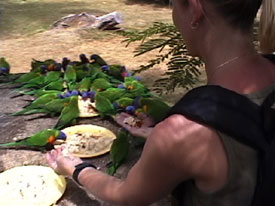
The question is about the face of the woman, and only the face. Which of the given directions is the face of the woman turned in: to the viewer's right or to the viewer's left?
to the viewer's left

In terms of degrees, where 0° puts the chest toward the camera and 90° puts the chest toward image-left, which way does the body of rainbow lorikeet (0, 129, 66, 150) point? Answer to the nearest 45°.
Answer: approximately 270°

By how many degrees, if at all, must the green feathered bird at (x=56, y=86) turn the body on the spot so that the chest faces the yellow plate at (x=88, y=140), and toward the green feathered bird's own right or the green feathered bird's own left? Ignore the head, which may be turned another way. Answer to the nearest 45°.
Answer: approximately 90° to the green feathered bird's own right

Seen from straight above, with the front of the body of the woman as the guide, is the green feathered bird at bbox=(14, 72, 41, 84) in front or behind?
in front

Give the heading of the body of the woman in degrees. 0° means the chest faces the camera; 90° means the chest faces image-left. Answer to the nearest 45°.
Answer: approximately 135°

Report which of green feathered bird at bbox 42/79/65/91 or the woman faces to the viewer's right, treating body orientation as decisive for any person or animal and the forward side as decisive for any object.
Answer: the green feathered bird

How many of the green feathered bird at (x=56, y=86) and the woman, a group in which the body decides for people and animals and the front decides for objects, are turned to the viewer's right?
1

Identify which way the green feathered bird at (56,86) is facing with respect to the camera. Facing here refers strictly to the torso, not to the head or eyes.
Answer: to the viewer's right

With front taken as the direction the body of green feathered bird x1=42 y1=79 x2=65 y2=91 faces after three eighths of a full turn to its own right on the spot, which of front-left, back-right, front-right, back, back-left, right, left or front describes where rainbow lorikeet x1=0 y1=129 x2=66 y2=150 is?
front-left

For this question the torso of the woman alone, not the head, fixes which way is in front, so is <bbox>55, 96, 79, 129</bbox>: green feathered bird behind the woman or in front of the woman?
in front

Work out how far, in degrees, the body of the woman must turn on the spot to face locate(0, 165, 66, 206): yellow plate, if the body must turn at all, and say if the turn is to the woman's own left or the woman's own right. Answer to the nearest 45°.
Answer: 0° — they already face it
